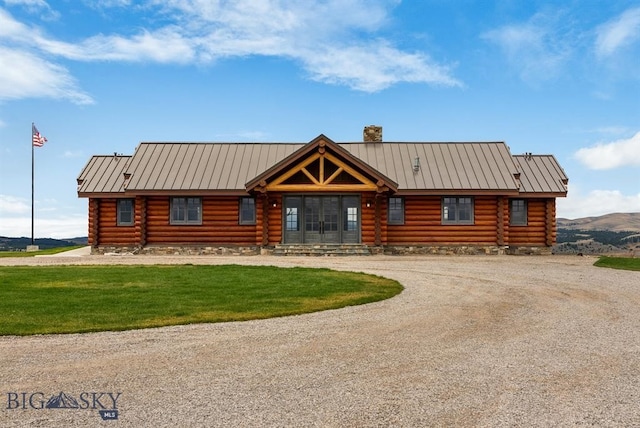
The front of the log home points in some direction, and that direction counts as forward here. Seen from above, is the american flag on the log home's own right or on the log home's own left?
on the log home's own right

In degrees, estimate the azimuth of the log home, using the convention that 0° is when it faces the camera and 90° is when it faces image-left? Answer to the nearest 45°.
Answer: approximately 0°
